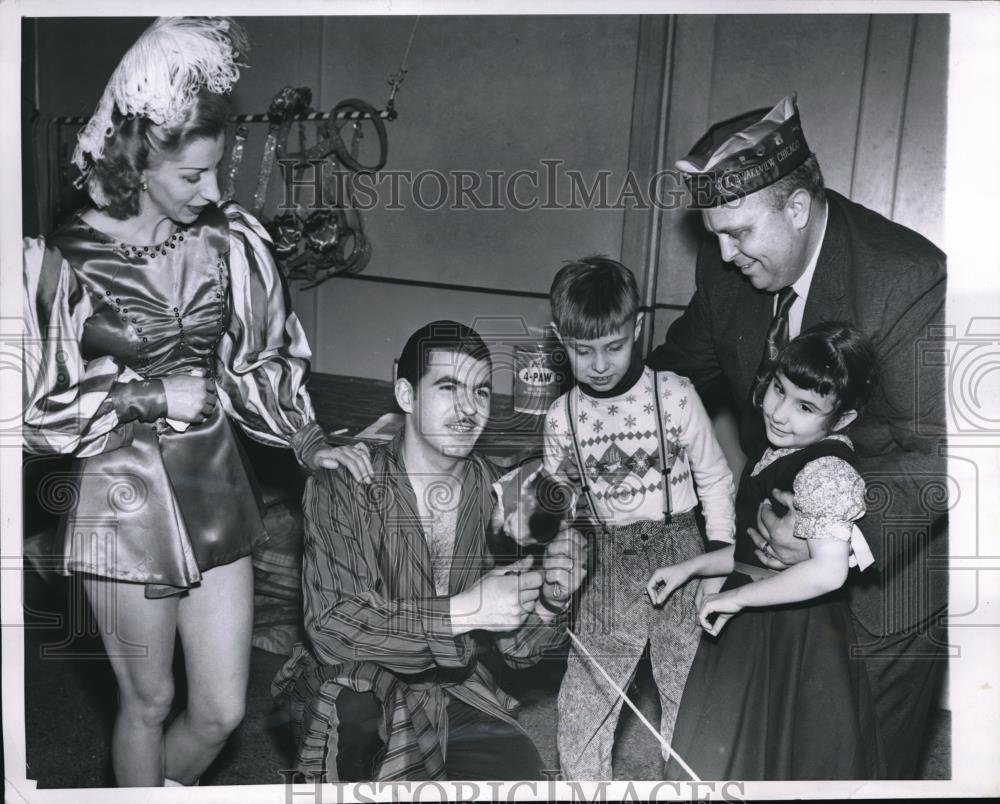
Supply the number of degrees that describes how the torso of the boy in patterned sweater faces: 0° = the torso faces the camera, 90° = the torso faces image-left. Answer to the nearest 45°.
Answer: approximately 0°

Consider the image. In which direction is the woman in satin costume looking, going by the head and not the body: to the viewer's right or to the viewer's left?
to the viewer's right

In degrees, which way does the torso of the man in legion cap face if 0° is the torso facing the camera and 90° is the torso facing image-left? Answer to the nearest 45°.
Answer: approximately 45°

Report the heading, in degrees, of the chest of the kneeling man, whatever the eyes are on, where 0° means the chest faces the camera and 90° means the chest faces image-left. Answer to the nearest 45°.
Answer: approximately 315°

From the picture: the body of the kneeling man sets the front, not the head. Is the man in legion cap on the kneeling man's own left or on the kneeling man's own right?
on the kneeling man's own left

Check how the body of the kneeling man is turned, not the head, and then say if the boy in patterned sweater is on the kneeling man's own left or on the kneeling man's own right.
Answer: on the kneeling man's own left
